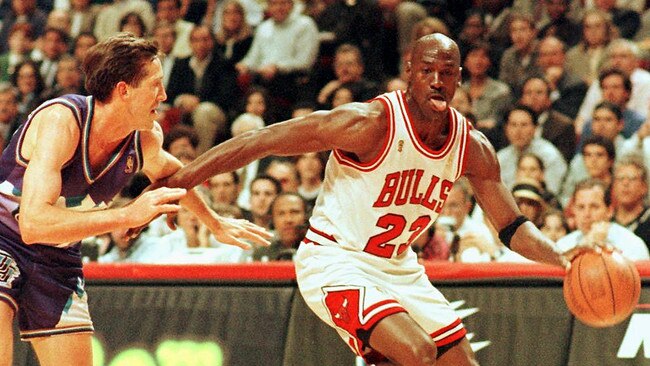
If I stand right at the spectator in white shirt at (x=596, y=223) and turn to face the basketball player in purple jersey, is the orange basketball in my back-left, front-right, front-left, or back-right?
front-left

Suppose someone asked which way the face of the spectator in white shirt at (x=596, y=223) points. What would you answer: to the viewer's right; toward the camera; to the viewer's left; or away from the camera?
toward the camera

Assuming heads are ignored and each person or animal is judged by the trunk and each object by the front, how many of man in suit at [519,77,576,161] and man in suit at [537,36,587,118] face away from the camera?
0

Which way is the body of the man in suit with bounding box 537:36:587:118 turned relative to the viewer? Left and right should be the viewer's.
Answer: facing the viewer and to the left of the viewer

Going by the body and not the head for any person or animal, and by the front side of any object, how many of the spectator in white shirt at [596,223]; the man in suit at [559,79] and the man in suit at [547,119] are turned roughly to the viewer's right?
0

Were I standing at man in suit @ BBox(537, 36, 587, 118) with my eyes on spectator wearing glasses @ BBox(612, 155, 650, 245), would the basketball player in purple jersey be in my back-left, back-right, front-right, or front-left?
front-right

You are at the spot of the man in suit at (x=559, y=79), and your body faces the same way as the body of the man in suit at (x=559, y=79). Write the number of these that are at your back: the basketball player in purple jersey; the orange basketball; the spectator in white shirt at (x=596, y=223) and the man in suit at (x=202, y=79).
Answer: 0

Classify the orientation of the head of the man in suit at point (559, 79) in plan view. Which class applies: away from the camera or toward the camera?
toward the camera

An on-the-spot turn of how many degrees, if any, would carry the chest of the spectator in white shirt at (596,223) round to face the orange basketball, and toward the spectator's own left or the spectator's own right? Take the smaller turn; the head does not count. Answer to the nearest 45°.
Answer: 0° — they already face it

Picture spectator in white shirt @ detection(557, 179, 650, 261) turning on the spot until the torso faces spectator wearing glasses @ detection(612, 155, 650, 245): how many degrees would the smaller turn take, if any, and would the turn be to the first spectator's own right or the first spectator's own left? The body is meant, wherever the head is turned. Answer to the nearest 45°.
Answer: approximately 135° to the first spectator's own left

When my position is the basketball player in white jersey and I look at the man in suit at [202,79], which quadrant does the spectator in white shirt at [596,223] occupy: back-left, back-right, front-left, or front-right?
front-right

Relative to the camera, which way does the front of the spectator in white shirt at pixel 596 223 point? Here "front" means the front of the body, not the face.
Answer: toward the camera

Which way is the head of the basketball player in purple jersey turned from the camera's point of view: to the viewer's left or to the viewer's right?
to the viewer's right

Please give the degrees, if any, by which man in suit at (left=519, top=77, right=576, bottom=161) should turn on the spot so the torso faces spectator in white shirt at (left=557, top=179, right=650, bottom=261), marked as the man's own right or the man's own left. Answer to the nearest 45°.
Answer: approximately 45° to the man's own left

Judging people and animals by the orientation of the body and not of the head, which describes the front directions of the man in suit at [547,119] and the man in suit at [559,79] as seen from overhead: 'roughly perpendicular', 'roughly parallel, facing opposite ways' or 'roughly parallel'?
roughly parallel

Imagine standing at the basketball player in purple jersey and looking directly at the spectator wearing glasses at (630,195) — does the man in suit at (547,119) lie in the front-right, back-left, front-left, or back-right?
front-left

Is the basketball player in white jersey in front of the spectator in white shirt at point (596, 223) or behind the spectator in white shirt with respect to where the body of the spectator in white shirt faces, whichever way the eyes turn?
in front
